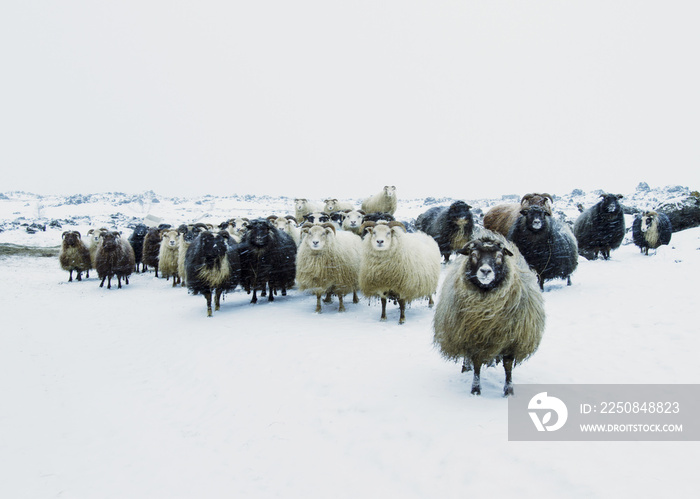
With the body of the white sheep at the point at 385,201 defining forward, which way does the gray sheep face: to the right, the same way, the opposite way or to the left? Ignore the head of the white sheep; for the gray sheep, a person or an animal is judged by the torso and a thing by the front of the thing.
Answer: to the right

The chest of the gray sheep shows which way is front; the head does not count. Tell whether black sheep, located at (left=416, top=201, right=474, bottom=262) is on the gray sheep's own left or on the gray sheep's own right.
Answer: on the gray sheep's own right

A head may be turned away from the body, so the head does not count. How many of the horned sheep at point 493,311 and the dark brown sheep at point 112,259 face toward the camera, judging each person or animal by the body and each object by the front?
2

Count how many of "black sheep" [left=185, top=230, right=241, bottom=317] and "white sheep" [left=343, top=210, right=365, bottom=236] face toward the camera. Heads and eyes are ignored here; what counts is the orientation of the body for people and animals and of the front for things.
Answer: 2

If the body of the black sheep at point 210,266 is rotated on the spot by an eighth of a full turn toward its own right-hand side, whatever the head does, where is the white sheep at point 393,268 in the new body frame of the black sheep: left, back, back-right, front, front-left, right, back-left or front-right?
left

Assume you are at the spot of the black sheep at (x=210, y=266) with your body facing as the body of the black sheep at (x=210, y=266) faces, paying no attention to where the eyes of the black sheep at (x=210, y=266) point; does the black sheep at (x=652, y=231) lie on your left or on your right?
on your left

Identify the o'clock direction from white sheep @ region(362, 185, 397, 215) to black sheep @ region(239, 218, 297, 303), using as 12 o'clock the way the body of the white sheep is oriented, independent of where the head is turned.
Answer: The black sheep is roughly at 2 o'clock from the white sheep.

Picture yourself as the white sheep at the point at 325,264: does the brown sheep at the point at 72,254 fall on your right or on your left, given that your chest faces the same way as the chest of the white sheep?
on your right

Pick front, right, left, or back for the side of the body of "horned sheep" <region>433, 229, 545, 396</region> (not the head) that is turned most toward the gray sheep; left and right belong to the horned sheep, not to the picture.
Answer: back

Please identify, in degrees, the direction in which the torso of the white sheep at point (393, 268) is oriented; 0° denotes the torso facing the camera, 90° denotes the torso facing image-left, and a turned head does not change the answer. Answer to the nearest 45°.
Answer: approximately 45°

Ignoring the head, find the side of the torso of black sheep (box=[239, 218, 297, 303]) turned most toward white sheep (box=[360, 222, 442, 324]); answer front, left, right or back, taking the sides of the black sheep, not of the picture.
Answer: left
